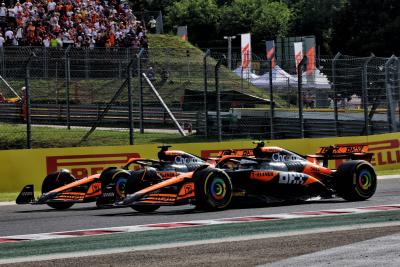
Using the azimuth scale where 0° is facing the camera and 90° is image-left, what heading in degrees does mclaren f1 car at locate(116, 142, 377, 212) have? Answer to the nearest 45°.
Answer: approximately 45°

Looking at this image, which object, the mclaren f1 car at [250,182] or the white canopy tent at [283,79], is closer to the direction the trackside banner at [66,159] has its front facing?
the mclaren f1 car

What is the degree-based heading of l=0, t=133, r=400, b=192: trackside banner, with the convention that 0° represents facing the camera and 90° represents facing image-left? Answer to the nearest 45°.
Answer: approximately 0°

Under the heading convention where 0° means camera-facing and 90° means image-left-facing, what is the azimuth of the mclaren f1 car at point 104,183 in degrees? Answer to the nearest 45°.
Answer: approximately 45°
